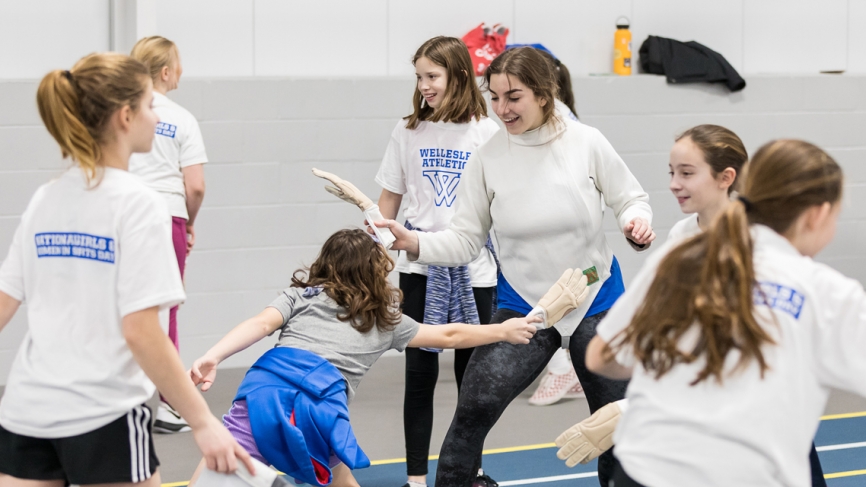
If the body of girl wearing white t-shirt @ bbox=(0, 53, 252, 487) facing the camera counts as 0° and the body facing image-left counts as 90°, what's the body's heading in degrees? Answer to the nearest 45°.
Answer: approximately 225°

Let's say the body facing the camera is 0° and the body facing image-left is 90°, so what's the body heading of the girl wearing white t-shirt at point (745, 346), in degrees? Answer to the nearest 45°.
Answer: approximately 225°

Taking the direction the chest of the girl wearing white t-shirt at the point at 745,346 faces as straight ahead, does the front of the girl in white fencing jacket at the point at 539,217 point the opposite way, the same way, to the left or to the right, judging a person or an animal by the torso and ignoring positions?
the opposite way

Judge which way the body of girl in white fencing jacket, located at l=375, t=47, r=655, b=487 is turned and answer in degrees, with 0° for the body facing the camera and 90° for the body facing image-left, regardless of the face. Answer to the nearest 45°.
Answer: approximately 45°

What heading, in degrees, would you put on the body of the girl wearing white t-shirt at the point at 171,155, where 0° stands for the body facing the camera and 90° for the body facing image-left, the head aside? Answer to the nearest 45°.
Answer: approximately 225°

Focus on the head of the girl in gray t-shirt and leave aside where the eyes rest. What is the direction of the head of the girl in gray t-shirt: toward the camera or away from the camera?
away from the camera

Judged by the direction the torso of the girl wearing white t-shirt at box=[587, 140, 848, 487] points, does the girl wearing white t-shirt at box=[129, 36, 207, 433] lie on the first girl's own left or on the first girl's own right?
on the first girl's own left

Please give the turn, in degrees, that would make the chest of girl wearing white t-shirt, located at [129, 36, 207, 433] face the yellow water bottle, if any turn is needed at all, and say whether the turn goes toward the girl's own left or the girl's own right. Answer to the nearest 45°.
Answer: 0° — they already face it

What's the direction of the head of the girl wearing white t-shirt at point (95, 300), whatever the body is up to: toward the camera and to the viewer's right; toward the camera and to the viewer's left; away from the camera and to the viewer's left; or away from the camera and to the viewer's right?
away from the camera and to the viewer's right

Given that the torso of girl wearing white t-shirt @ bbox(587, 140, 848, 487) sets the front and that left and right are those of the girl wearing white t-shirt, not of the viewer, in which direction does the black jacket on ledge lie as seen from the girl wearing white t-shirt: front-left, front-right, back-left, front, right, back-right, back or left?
front-left
